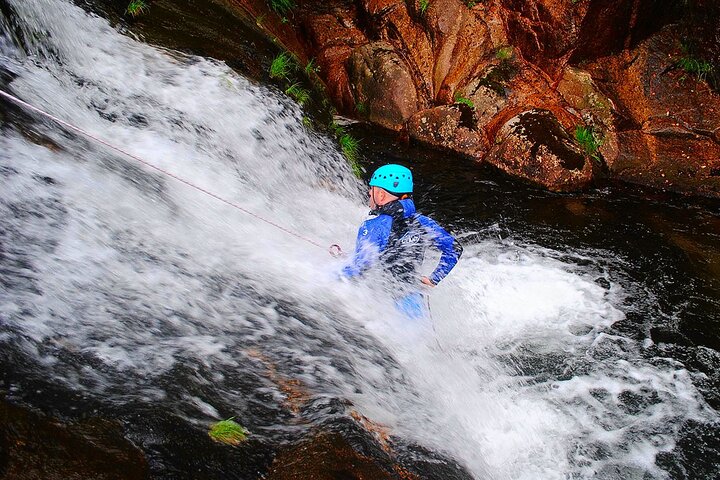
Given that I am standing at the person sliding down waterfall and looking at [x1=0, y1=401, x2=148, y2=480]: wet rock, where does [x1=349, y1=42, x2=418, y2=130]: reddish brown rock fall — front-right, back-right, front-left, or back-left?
back-right

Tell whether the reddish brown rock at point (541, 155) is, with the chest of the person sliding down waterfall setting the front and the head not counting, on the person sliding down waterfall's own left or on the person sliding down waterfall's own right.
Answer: on the person sliding down waterfall's own right

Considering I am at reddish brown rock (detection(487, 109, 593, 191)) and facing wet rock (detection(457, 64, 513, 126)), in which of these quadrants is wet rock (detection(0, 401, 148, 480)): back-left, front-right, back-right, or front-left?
back-left

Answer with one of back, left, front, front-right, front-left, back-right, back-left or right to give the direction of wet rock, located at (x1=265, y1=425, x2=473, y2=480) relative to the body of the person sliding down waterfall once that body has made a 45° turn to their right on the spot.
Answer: back

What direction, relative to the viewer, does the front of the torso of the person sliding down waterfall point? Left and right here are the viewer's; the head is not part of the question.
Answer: facing away from the viewer and to the left of the viewer

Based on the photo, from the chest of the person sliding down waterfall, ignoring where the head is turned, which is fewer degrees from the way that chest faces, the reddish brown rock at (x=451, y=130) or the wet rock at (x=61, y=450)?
the reddish brown rock

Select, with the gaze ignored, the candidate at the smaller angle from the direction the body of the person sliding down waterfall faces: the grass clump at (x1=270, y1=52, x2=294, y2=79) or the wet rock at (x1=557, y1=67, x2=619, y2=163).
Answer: the grass clump

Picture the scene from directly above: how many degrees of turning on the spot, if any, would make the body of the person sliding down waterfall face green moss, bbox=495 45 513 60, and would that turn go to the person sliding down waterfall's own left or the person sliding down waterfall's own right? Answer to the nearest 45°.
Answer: approximately 45° to the person sliding down waterfall's own right

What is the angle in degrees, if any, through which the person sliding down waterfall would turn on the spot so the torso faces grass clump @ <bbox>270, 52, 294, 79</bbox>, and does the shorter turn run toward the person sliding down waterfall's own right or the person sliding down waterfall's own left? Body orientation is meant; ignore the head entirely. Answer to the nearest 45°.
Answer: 0° — they already face it

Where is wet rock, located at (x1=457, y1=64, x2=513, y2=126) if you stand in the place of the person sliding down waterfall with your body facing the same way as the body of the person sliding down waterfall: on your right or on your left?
on your right
